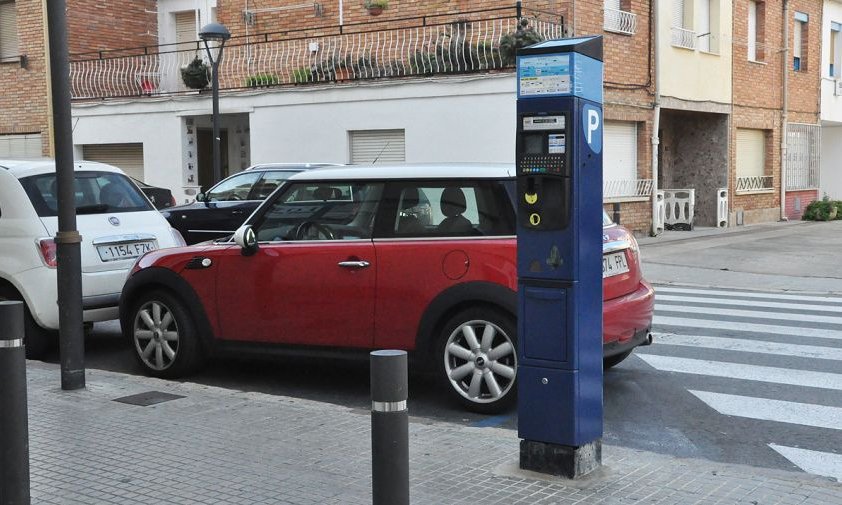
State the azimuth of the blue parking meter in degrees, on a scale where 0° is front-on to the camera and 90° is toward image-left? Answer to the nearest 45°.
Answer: approximately 45°

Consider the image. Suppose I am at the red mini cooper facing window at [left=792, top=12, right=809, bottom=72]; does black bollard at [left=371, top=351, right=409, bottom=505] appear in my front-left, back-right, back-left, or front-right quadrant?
back-right

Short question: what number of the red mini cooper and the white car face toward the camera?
0

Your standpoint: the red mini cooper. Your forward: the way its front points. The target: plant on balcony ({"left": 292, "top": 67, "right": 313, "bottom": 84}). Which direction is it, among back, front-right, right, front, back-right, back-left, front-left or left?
front-right

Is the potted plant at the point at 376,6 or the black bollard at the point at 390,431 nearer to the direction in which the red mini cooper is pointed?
the potted plant

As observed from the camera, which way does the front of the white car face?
facing away from the viewer and to the left of the viewer

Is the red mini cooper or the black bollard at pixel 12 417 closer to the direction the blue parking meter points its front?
the black bollard

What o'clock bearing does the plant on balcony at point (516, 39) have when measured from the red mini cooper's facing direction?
The plant on balcony is roughly at 2 o'clock from the red mini cooper.

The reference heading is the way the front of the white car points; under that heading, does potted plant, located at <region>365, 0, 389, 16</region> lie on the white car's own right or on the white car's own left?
on the white car's own right

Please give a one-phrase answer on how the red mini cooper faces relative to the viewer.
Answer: facing away from the viewer and to the left of the viewer

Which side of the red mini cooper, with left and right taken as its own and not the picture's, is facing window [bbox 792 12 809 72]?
right

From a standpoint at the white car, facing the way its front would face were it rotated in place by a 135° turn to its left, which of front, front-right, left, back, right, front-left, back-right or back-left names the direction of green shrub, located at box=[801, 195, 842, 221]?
back-left

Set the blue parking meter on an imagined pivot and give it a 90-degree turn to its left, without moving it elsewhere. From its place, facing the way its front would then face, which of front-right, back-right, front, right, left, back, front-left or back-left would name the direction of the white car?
back

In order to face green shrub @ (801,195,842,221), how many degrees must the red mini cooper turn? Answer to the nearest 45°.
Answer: approximately 90° to its right

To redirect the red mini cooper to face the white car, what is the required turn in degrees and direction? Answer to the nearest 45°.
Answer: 0° — it already faces it
